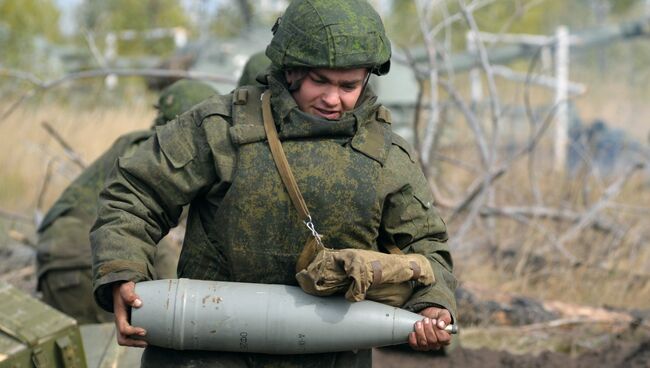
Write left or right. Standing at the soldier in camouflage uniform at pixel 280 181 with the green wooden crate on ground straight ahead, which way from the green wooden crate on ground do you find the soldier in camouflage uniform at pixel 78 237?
right

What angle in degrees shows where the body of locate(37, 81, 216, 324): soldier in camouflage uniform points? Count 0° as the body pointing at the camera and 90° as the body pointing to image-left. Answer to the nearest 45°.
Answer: approximately 270°

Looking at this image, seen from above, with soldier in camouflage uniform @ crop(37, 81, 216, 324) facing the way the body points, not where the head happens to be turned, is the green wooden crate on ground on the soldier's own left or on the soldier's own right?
on the soldier's own right

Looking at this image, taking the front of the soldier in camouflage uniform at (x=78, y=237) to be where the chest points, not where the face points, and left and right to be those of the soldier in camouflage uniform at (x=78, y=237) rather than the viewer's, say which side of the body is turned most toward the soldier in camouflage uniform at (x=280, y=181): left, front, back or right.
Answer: right
